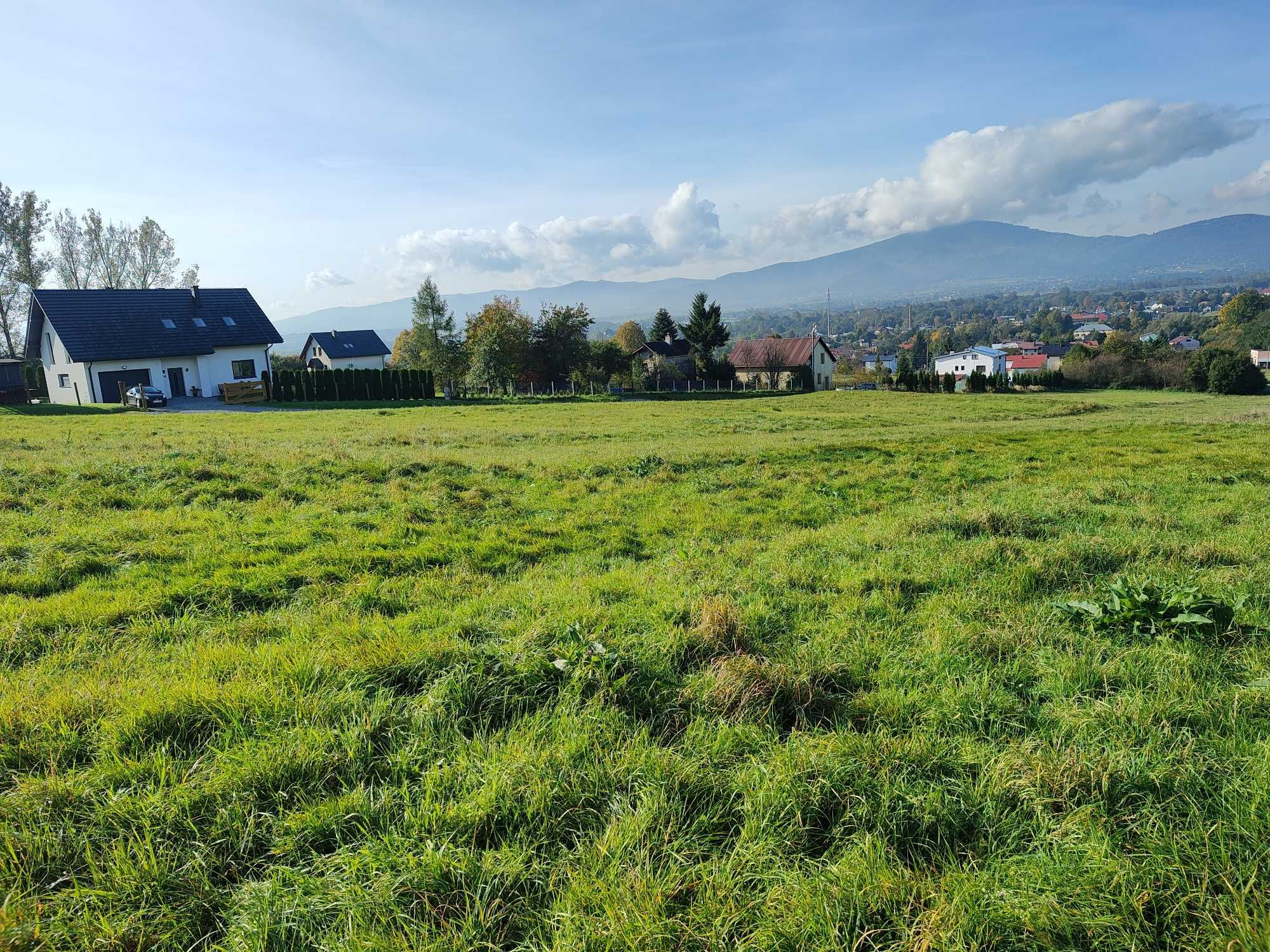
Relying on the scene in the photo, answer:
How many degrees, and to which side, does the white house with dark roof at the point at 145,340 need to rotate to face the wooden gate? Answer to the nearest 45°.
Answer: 0° — it already faces it

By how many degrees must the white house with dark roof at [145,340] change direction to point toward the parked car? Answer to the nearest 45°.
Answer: approximately 45° to its right

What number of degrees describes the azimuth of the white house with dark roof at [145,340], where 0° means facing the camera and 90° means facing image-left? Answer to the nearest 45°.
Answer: approximately 315°

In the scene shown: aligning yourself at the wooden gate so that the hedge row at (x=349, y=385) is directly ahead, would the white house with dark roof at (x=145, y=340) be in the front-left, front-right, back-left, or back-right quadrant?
back-left
